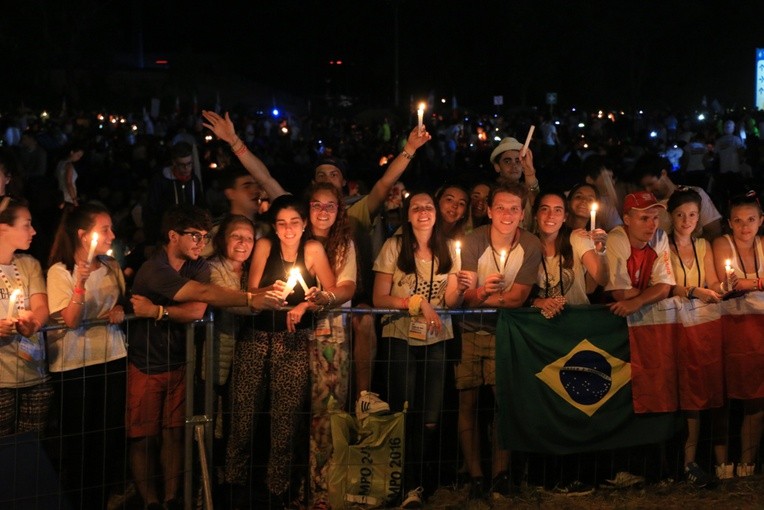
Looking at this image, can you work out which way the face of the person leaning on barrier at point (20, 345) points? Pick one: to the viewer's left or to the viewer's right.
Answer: to the viewer's right

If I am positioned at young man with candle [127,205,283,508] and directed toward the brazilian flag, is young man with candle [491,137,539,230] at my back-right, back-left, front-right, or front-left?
front-left

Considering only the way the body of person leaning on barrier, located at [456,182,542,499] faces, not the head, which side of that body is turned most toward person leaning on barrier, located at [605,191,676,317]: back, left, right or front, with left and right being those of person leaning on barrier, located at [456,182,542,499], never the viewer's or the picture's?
left

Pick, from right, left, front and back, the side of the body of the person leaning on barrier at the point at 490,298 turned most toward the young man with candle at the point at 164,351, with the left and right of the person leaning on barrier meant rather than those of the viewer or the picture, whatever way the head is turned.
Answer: right

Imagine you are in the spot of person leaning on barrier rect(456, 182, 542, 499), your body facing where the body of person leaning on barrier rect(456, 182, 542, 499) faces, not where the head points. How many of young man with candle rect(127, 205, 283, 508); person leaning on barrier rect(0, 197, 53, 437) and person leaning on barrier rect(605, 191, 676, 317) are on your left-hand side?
1

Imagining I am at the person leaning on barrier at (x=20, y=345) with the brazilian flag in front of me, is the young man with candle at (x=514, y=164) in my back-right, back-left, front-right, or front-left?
front-left

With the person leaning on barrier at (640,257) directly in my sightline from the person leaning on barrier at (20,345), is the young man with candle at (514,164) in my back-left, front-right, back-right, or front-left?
front-left

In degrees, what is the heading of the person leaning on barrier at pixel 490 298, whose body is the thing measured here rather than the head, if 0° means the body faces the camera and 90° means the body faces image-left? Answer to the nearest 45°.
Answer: approximately 0°

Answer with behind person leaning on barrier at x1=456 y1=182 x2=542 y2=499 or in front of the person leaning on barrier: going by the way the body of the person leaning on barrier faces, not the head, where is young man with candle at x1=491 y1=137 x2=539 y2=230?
behind

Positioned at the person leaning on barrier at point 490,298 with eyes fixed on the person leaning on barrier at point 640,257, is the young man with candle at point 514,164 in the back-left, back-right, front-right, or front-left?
front-left
